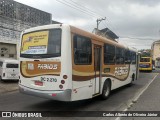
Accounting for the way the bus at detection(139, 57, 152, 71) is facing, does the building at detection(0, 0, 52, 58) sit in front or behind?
behind

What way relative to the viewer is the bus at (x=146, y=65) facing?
away from the camera
